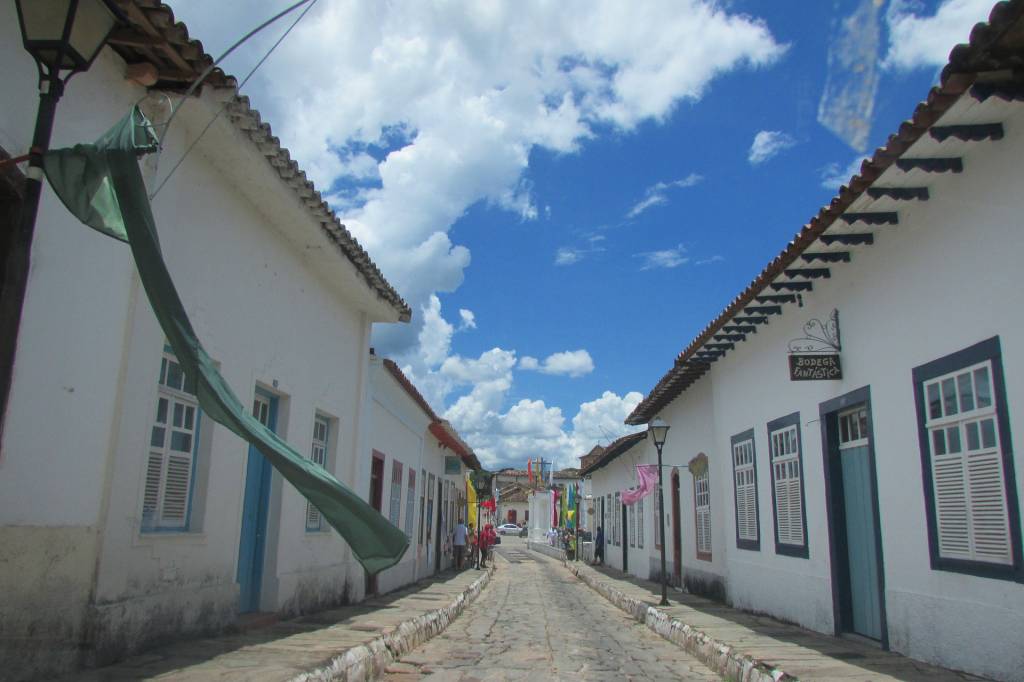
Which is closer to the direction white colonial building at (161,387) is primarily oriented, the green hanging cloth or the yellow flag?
the green hanging cloth

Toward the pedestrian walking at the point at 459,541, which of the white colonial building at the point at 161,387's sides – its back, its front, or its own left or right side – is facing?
left

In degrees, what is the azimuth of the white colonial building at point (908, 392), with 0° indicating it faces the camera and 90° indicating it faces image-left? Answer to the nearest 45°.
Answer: approximately 45°

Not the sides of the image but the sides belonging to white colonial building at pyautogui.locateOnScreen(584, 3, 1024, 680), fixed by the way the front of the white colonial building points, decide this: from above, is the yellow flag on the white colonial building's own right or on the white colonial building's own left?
on the white colonial building's own right

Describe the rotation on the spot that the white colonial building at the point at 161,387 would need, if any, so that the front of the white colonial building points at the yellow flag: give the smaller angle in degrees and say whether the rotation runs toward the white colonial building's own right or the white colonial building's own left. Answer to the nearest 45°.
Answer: approximately 135° to the white colonial building's own left

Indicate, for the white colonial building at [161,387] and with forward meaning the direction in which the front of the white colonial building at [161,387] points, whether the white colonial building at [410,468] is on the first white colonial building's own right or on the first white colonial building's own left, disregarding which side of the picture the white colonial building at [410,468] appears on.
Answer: on the first white colonial building's own left

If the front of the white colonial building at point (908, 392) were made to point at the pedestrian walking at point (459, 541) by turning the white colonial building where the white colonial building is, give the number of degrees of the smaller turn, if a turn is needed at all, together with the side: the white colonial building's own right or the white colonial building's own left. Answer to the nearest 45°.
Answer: approximately 90° to the white colonial building's own right

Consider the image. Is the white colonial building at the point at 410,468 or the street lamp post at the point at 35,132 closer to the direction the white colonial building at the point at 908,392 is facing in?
the street lamp post

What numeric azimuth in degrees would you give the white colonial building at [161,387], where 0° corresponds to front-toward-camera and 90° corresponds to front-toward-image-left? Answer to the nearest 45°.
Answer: approximately 315°
